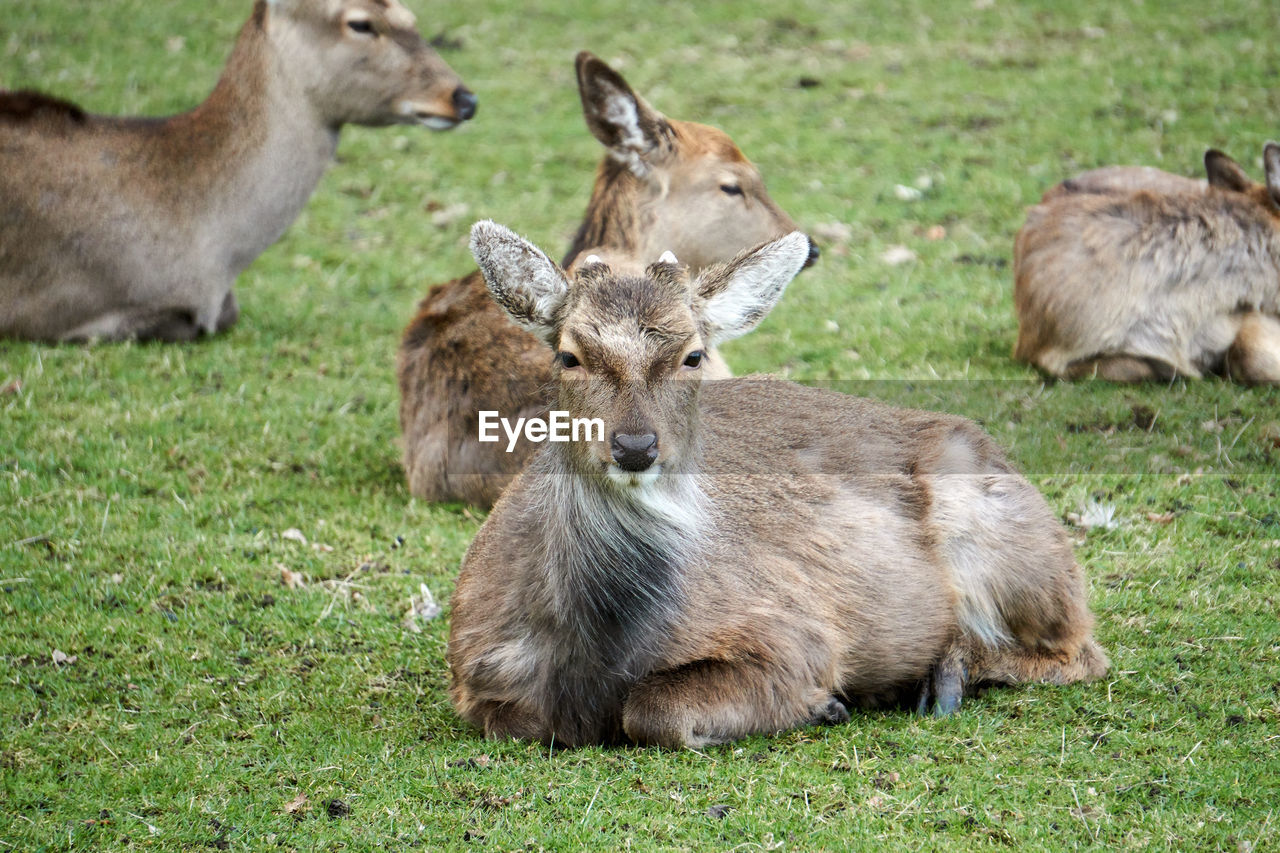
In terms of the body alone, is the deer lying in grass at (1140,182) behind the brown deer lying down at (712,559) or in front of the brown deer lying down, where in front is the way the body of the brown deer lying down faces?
behind

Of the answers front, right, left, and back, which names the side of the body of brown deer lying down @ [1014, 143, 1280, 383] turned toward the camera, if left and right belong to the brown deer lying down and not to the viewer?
right

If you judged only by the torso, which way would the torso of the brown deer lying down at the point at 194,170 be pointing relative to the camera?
to the viewer's right

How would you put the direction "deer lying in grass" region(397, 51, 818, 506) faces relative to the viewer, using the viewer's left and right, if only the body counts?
facing to the right of the viewer

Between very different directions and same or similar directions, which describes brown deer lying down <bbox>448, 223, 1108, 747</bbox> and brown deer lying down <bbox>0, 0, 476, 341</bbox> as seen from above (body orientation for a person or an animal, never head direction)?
very different directions

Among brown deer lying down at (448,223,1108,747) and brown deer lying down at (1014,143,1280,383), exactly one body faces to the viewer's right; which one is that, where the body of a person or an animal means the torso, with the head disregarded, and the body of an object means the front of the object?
brown deer lying down at (1014,143,1280,383)

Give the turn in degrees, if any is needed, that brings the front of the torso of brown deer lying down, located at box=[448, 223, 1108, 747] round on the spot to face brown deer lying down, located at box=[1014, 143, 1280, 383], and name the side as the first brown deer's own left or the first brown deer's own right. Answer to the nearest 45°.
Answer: approximately 180°

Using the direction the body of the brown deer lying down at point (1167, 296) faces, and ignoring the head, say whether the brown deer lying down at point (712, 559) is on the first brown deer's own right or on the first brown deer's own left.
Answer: on the first brown deer's own right
